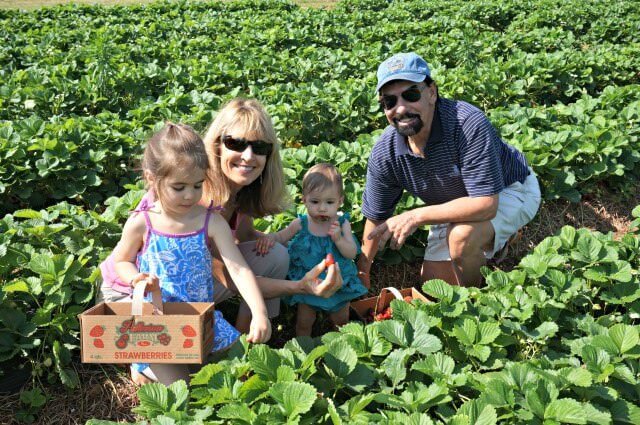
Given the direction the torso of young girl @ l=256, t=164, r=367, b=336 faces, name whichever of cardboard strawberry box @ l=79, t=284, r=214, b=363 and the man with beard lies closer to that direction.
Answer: the cardboard strawberry box

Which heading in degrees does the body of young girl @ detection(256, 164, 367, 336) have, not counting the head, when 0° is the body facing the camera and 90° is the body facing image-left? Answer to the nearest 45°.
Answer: approximately 0°

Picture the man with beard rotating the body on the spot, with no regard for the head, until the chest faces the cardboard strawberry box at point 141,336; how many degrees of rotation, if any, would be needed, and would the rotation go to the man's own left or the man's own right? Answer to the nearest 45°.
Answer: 0° — they already face it
